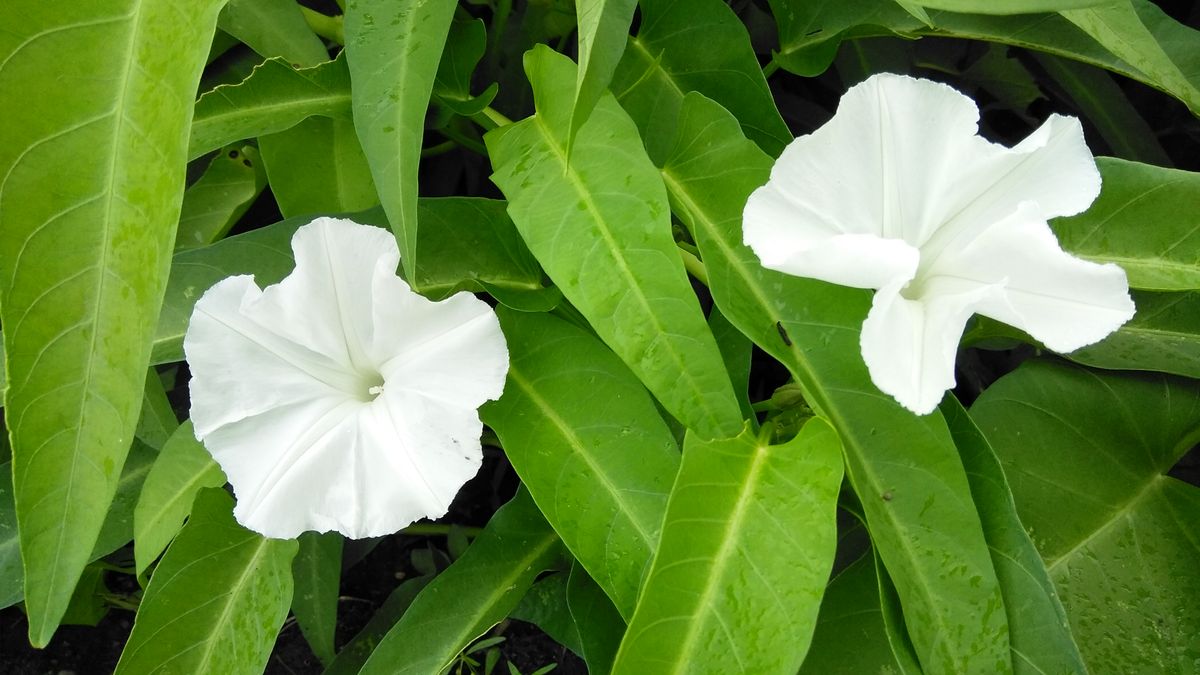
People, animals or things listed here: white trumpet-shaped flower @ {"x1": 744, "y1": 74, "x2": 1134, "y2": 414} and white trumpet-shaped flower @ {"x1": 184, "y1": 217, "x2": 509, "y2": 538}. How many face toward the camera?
2

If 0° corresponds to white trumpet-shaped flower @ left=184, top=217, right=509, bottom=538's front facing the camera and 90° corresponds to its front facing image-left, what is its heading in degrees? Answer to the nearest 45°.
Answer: approximately 0°

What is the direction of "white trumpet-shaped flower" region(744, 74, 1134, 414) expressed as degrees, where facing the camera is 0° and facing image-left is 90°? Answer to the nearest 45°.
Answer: approximately 0°
